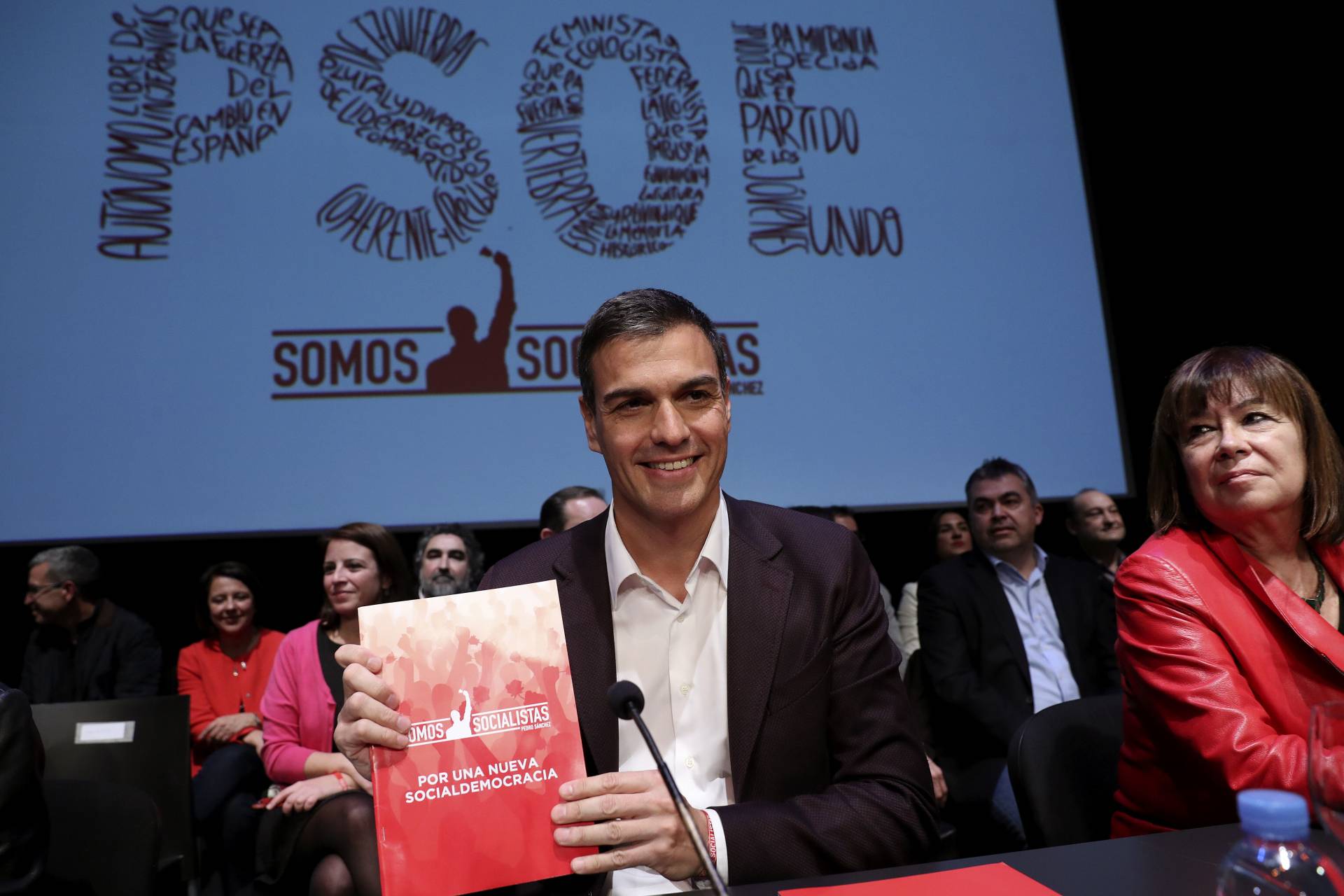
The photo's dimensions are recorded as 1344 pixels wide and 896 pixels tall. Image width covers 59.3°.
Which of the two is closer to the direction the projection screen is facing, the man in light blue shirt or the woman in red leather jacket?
the woman in red leather jacket

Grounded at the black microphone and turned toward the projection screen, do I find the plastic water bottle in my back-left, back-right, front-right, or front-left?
back-right

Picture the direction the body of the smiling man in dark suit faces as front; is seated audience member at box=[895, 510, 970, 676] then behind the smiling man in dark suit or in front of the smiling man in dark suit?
behind

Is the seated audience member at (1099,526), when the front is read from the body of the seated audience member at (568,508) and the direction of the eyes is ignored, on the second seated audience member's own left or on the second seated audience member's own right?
on the second seated audience member's own left

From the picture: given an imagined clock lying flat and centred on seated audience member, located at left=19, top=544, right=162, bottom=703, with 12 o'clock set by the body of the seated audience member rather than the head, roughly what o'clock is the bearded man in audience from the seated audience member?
The bearded man in audience is roughly at 9 o'clock from the seated audience member.

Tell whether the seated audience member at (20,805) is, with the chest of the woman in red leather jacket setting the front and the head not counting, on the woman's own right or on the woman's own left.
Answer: on the woman's own right

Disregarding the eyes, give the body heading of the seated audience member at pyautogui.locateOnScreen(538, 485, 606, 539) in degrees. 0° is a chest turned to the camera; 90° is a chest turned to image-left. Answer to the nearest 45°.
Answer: approximately 315°
